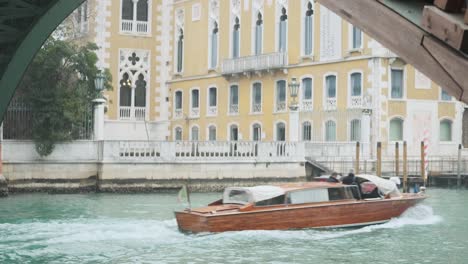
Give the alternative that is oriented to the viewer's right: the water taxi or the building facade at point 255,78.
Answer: the water taxi

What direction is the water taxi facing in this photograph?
to the viewer's right

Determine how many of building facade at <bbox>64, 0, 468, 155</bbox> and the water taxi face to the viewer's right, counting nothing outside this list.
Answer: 1

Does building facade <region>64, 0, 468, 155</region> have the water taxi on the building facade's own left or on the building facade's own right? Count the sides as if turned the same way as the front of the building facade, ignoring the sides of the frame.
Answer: on the building facade's own left

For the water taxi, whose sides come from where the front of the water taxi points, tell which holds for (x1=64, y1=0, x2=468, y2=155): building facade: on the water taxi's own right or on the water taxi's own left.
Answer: on the water taxi's own left

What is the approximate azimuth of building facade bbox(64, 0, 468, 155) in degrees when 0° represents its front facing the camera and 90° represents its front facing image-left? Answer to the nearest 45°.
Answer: approximately 45°
